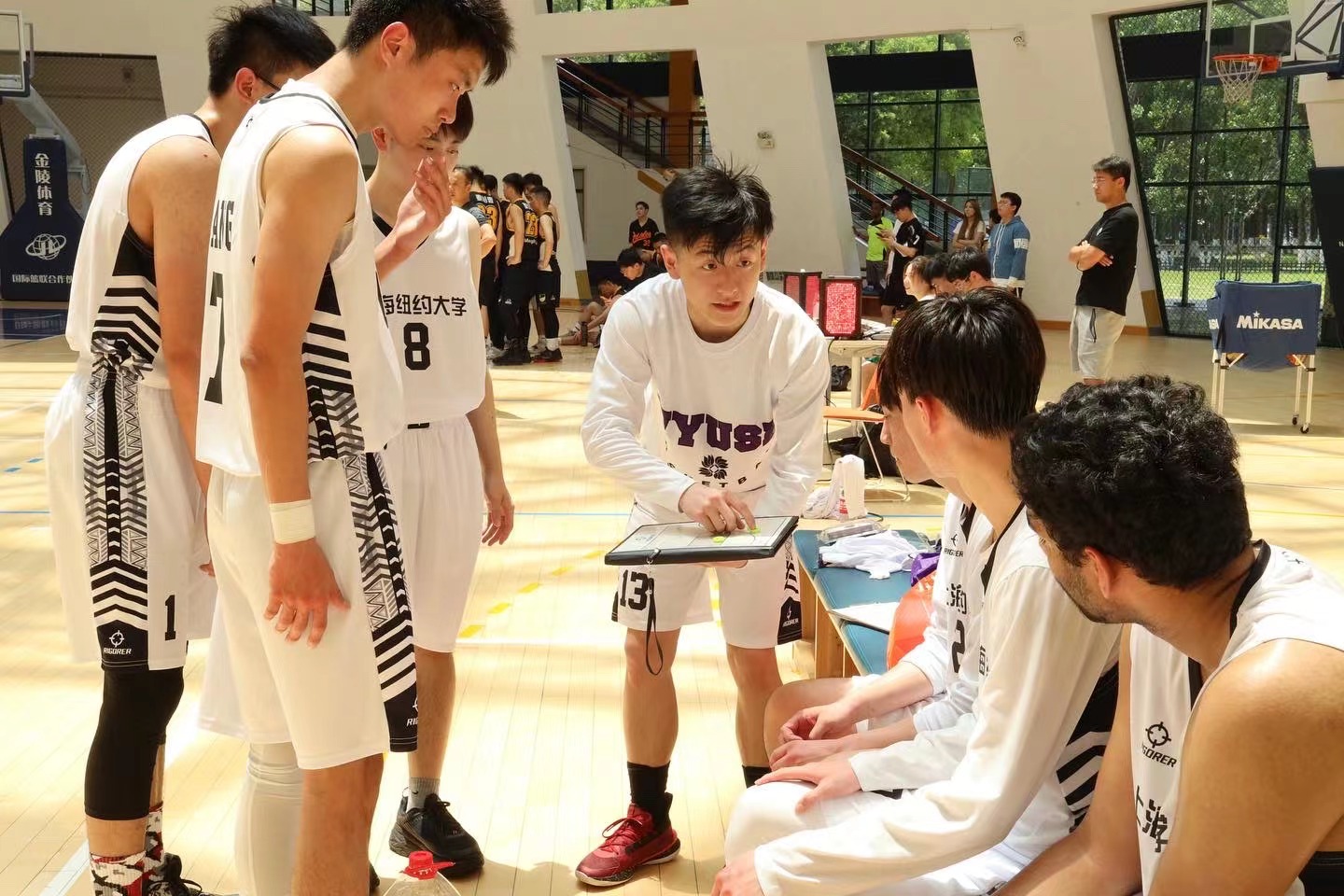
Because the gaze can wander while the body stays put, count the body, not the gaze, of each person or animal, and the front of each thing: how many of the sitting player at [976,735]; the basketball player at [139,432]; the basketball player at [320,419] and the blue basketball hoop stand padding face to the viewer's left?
1

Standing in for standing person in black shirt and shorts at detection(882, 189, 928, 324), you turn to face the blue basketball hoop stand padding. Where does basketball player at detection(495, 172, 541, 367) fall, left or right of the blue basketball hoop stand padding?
left

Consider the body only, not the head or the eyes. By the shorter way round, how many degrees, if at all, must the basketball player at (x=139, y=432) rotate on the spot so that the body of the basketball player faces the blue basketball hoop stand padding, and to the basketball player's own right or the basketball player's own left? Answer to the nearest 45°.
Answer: approximately 90° to the basketball player's own left

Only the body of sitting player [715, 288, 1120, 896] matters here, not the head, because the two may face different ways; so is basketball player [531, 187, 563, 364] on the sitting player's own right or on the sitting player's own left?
on the sitting player's own right

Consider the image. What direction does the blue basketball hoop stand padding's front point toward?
toward the camera

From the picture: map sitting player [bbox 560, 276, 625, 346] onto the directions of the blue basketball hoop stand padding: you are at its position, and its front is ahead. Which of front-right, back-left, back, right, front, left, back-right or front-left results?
front-left

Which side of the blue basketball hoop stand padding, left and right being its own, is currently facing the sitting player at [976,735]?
front

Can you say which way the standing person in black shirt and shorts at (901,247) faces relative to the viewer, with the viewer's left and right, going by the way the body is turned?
facing to the left of the viewer

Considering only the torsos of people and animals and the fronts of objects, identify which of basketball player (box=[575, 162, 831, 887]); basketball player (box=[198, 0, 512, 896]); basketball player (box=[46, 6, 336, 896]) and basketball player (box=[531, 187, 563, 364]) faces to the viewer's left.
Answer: basketball player (box=[531, 187, 563, 364])

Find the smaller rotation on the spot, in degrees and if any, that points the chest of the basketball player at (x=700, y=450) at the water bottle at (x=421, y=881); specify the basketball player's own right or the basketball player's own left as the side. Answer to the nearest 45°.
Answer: approximately 45° to the basketball player's own right

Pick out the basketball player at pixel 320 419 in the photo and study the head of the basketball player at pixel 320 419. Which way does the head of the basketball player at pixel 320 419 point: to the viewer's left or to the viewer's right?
to the viewer's right

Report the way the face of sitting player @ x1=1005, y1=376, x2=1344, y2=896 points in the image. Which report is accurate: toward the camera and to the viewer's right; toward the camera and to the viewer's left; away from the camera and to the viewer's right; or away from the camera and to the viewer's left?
away from the camera and to the viewer's left

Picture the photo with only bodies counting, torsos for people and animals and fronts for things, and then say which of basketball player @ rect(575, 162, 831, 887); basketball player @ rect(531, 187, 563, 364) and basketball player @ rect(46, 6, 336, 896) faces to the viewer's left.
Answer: basketball player @ rect(531, 187, 563, 364)

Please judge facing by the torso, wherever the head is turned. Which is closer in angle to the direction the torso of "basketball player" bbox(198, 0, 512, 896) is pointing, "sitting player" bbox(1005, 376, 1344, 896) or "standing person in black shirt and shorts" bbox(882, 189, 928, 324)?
the standing person in black shirt and shorts
